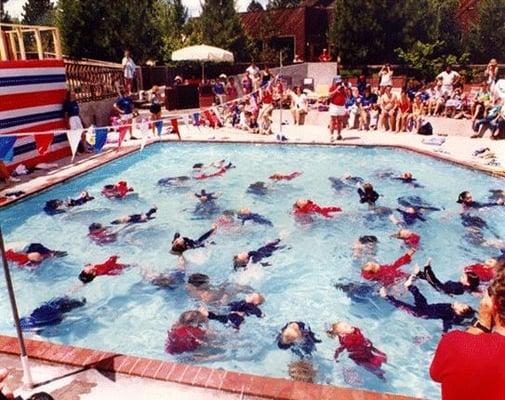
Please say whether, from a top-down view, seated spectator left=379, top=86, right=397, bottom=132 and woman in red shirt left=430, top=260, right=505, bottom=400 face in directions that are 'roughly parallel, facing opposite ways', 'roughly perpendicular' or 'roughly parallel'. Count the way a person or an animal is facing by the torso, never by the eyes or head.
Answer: roughly parallel, facing opposite ways

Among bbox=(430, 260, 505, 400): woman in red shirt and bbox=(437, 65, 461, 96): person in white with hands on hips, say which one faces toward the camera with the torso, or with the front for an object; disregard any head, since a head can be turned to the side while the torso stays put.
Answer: the person in white with hands on hips

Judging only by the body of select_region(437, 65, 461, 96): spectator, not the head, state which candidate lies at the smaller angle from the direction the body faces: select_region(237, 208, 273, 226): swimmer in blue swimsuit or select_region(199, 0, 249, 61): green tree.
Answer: the swimmer in blue swimsuit

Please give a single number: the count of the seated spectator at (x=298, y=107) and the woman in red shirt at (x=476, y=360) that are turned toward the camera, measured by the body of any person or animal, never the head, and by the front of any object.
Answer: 1

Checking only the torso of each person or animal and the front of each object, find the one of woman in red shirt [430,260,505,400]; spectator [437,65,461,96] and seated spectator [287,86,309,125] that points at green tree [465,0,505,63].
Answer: the woman in red shirt

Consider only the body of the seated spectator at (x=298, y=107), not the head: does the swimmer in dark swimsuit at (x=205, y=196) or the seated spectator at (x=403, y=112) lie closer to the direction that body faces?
the swimmer in dark swimsuit

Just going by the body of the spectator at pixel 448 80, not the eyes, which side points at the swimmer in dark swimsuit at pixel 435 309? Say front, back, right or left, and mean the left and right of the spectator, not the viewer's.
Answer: front

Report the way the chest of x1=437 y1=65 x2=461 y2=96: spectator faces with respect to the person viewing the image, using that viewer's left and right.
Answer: facing the viewer

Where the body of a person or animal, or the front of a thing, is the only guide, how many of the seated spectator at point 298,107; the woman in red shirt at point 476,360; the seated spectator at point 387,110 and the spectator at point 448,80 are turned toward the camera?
3

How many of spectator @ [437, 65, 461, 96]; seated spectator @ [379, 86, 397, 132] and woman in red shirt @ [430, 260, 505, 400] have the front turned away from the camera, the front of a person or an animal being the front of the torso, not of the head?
1

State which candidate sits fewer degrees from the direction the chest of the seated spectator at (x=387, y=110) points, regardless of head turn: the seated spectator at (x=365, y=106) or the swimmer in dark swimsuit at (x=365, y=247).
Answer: the swimmer in dark swimsuit

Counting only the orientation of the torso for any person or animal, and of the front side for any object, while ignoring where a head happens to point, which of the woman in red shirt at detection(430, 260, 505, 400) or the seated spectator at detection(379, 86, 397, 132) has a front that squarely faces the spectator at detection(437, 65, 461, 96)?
the woman in red shirt

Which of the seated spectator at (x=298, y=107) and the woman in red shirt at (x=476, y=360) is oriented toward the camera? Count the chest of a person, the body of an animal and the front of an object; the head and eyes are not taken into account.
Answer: the seated spectator

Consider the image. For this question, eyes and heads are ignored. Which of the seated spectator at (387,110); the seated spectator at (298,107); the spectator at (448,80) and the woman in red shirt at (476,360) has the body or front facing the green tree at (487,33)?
the woman in red shirt

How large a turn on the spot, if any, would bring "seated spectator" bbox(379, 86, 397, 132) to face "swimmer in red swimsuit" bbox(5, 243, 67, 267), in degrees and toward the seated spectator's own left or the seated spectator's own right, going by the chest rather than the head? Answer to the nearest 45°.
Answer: approximately 45° to the seated spectator's own right

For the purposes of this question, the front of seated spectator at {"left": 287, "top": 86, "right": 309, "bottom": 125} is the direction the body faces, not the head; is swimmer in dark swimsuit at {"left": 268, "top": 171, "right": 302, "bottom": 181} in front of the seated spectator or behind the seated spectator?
in front

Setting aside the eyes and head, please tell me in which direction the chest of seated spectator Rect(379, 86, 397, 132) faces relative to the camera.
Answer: toward the camera

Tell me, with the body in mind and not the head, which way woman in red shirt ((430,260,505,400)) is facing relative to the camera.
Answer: away from the camera
